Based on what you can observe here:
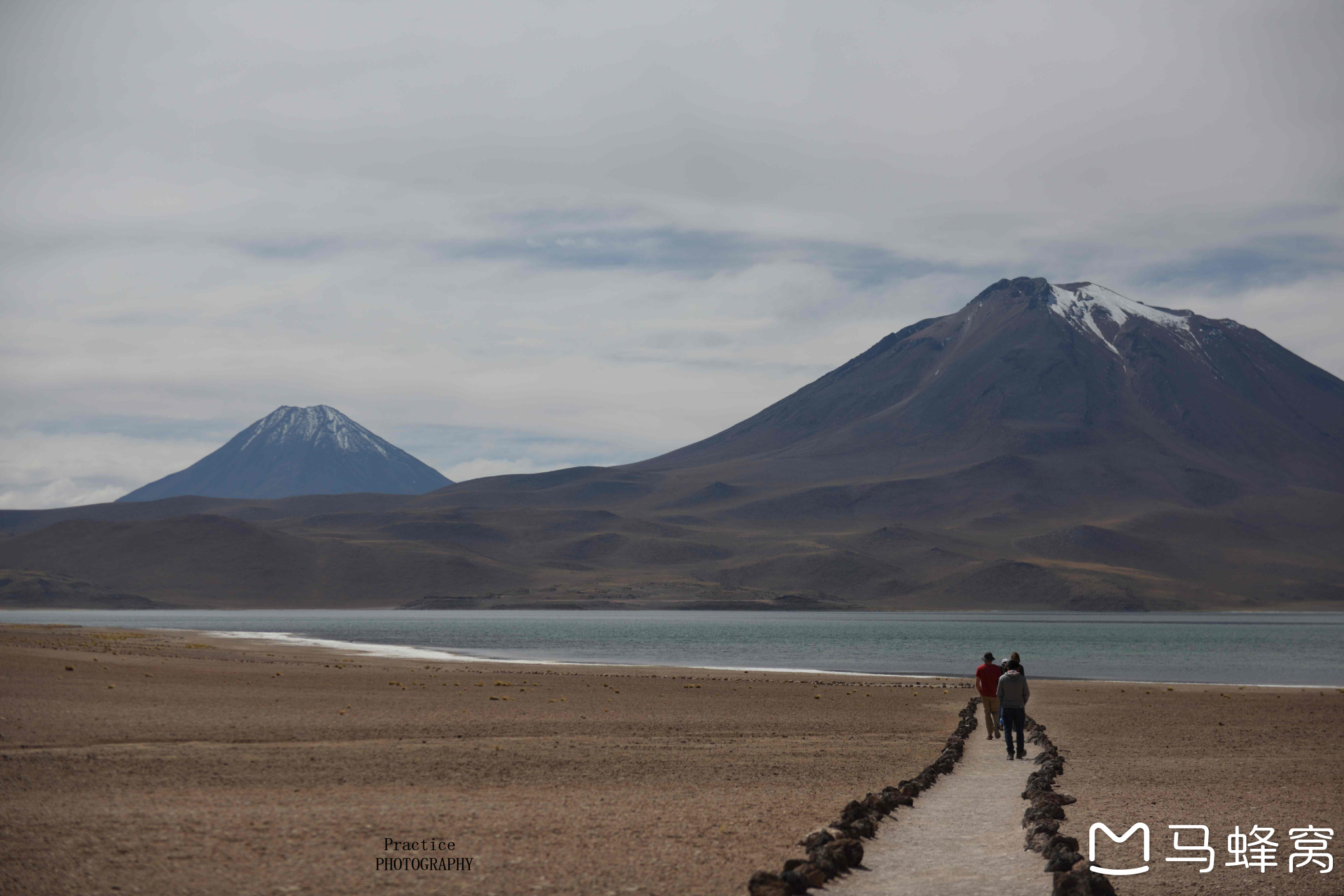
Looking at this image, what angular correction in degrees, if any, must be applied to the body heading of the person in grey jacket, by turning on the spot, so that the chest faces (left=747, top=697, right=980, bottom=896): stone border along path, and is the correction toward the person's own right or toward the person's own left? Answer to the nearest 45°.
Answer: approximately 180°

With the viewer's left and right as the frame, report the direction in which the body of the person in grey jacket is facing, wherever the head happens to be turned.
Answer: facing away from the viewer

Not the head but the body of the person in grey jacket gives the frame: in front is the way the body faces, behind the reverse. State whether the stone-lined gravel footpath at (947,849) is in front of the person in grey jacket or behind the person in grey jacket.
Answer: behind

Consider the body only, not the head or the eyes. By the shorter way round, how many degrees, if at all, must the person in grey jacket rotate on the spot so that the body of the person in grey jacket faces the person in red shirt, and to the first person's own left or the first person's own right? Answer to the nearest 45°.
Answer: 0° — they already face them

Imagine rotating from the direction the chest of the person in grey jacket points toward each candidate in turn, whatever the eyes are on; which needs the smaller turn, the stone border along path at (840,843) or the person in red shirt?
the person in red shirt
